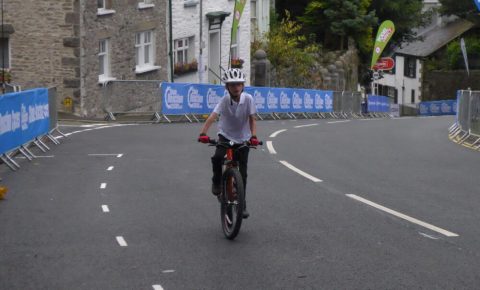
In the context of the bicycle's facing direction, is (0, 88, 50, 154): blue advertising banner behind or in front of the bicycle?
behind

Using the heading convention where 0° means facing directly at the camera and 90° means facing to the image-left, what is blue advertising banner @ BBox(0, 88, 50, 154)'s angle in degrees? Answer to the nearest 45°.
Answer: approximately 315°

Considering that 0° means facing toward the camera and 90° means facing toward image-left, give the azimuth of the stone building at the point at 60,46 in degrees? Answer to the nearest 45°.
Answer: approximately 315°

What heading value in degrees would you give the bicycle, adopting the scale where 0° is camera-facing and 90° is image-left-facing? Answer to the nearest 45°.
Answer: approximately 0°

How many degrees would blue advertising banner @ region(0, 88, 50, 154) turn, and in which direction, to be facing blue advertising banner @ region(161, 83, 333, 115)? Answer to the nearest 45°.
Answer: approximately 90° to its left

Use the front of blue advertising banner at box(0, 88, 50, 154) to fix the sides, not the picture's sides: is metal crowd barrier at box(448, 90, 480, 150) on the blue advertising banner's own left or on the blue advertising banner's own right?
on the blue advertising banner's own left

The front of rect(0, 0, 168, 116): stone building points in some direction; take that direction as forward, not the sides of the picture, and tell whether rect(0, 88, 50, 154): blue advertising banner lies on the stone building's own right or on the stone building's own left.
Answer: on the stone building's own right

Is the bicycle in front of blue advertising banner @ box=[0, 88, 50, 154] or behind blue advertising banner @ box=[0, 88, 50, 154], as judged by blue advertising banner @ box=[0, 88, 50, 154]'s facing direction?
in front

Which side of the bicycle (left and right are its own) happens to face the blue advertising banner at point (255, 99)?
back

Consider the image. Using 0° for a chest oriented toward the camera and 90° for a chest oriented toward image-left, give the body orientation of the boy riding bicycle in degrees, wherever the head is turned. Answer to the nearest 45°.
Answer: approximately 0°
